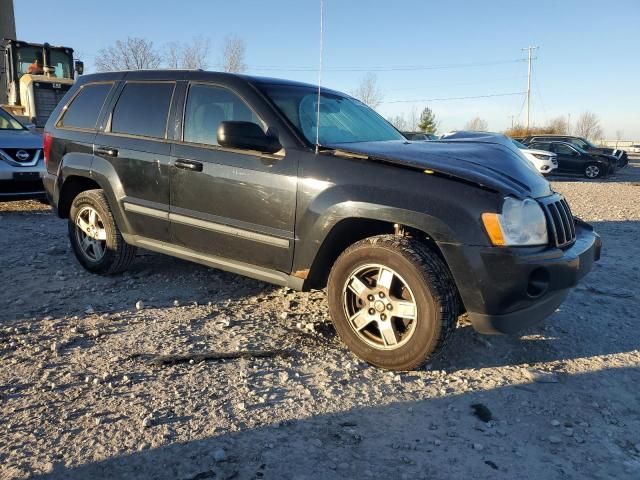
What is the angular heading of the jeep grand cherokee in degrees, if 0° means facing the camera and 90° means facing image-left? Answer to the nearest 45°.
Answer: approximately 315°

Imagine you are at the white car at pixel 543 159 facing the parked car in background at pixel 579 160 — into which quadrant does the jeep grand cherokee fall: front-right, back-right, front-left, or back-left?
back-right

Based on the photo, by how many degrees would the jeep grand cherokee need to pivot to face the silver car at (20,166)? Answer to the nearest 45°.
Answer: approximately 180°

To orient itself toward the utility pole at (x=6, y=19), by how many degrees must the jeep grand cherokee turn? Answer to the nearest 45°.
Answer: approximately 180°

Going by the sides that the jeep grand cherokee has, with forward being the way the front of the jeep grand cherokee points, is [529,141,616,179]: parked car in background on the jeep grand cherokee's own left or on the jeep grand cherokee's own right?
on the jeep grand cherokee's own left

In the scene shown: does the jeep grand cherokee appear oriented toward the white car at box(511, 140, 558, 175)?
no
